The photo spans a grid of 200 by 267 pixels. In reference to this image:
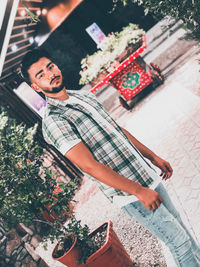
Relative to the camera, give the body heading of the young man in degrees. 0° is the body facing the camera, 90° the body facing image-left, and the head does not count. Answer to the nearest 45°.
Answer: approximately 315°

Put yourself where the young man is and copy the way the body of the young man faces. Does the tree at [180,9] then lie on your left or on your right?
on your left

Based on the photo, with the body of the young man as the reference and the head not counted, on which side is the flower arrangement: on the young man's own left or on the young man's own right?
on the young man's own left
